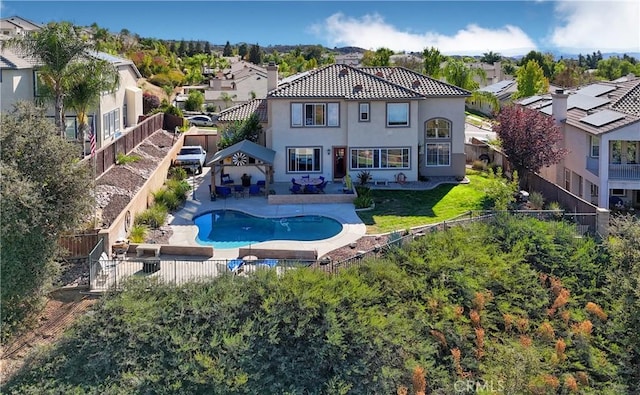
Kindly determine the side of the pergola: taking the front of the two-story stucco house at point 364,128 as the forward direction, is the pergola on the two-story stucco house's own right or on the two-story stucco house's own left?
on the two-story stucco house's own left

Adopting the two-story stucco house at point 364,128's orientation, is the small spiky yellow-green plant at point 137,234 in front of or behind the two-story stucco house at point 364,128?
behind

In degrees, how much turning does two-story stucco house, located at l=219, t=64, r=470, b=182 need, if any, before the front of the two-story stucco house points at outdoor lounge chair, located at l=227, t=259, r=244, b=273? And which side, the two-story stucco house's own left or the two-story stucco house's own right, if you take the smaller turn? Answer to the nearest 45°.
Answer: approximately 180°

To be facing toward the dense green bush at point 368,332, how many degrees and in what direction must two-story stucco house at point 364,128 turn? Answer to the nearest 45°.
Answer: approximately 180°

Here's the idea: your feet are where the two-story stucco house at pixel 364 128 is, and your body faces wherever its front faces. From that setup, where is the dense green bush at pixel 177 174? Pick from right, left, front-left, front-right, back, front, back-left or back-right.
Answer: left

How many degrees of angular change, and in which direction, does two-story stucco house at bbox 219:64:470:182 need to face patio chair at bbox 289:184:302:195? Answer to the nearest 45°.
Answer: approximately 135° to its left

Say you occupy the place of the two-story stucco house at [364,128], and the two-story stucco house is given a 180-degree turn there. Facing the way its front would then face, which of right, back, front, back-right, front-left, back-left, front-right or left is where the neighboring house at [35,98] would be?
right

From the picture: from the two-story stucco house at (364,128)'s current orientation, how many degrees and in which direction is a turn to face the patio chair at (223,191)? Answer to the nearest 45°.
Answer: approximately 135° to its left

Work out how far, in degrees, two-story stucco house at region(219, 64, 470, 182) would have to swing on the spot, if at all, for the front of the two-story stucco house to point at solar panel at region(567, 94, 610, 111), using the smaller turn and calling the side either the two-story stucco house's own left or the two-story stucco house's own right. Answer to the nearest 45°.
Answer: approximately 90° to the two-story stucco house's own right

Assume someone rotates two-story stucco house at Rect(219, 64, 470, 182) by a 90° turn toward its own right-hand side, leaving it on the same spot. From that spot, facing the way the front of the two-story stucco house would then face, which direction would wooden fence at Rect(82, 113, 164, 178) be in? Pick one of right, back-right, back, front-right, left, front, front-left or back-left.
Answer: back

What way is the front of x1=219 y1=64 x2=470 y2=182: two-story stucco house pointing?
away from the camera

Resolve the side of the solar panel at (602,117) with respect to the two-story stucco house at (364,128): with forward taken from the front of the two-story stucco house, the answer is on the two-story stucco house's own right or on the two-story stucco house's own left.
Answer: on the two-story stucco house's own right
